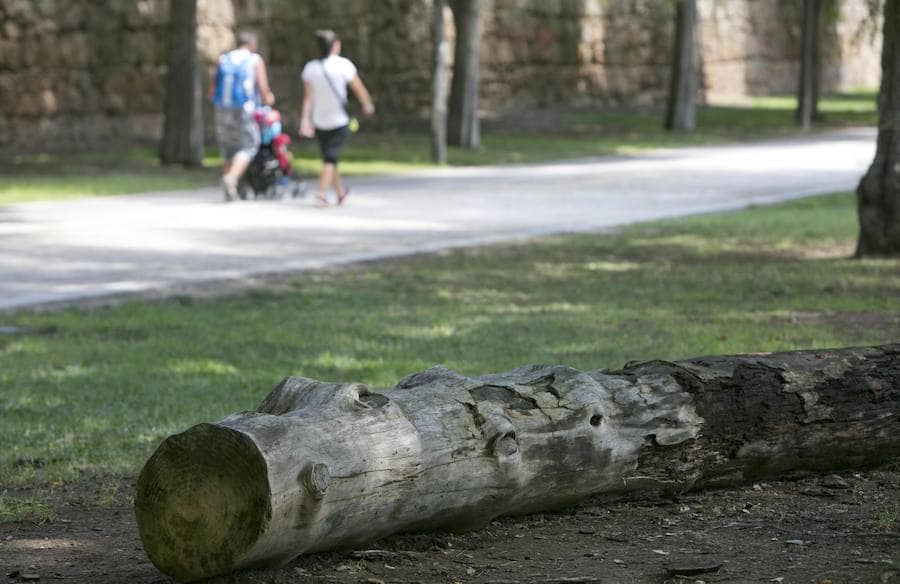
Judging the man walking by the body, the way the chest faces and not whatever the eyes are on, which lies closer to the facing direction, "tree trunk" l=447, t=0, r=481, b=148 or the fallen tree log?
the tree trunk

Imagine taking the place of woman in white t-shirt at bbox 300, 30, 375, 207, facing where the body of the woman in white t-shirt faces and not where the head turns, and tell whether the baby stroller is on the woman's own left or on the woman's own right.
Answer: on the woman's own left

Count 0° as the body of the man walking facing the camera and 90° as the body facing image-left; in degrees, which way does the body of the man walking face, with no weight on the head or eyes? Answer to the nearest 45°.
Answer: approximately 225°

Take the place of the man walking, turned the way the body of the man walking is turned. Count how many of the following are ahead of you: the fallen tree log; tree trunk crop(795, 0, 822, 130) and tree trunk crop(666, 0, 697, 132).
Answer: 2

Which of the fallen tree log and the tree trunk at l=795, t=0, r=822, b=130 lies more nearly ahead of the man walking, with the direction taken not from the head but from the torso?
the tree trunk

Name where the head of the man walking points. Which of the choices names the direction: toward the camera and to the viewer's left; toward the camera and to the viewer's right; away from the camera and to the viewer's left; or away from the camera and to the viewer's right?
away from the camera and to the viewer's right

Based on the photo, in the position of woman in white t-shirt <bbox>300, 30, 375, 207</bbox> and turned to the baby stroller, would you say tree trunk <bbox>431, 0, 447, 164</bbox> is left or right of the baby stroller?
right

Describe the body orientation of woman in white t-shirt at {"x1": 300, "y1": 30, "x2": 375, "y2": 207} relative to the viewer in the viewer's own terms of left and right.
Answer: facing away from the viewer and to the right of the viewer

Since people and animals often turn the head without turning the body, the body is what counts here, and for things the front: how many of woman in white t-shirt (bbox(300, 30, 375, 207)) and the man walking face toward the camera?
0

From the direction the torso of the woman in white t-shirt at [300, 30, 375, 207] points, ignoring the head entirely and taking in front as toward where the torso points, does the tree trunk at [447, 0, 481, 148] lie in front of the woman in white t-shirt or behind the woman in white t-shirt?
in front

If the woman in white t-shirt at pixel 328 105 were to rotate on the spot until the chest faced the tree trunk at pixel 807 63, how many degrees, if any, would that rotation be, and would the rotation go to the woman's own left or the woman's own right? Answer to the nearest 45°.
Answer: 0° — they already face it
